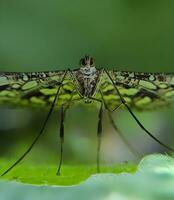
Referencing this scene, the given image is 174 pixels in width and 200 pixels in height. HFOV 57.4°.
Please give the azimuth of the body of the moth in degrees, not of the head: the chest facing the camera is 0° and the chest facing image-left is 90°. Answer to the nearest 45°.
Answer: approximately 0°
